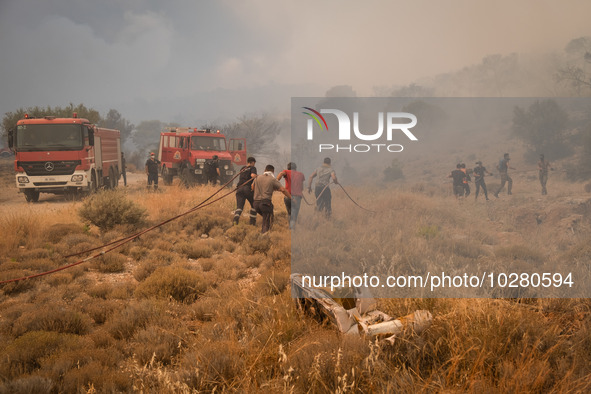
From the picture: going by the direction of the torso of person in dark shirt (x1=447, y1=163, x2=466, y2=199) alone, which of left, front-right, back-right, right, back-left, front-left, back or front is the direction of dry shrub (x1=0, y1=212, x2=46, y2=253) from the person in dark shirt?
left

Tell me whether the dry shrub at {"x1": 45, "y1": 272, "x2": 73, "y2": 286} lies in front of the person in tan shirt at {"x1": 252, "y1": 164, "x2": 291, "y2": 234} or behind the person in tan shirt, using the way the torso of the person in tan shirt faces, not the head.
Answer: behind

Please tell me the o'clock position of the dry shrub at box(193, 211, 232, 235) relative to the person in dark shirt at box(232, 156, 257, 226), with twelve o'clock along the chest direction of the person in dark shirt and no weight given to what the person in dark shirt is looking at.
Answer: The dry shrub is roughly at 9 o'clock from the person in dark shirt.

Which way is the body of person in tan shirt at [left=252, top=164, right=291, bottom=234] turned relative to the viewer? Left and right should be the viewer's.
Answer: facing away from the viewer and to the right of the viewer

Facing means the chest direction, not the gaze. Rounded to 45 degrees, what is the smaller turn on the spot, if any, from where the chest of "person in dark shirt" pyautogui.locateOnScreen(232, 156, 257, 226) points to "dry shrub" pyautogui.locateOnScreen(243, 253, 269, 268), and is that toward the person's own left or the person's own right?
approximately 135° to the person's own right

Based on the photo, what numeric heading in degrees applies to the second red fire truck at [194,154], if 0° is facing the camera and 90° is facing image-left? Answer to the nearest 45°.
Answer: approximately 315°

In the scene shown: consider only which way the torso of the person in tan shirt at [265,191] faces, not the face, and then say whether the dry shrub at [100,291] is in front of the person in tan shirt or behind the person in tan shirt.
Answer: behind

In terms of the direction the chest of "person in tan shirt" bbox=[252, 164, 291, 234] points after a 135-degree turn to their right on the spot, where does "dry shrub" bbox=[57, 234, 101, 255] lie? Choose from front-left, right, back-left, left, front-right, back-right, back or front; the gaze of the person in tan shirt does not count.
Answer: right

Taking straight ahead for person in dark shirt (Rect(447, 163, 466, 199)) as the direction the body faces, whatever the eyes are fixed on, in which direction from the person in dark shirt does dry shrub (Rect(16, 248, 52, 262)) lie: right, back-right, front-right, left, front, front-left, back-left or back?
left

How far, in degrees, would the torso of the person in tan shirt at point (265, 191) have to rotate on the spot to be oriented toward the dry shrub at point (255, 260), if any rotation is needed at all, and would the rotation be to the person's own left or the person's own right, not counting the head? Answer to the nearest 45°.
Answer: approximately 135° to the person's own right

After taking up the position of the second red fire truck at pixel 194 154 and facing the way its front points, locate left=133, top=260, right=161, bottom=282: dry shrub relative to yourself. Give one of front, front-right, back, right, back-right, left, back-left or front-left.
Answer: front-right

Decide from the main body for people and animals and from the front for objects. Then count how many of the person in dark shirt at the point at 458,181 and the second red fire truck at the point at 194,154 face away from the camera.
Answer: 1

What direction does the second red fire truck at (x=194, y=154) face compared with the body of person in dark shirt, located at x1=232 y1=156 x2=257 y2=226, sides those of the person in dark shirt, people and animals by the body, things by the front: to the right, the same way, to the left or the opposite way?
to the right

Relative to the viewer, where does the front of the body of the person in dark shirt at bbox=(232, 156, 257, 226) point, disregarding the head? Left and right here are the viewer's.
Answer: facing away from the viewer and to the right of the viewer
